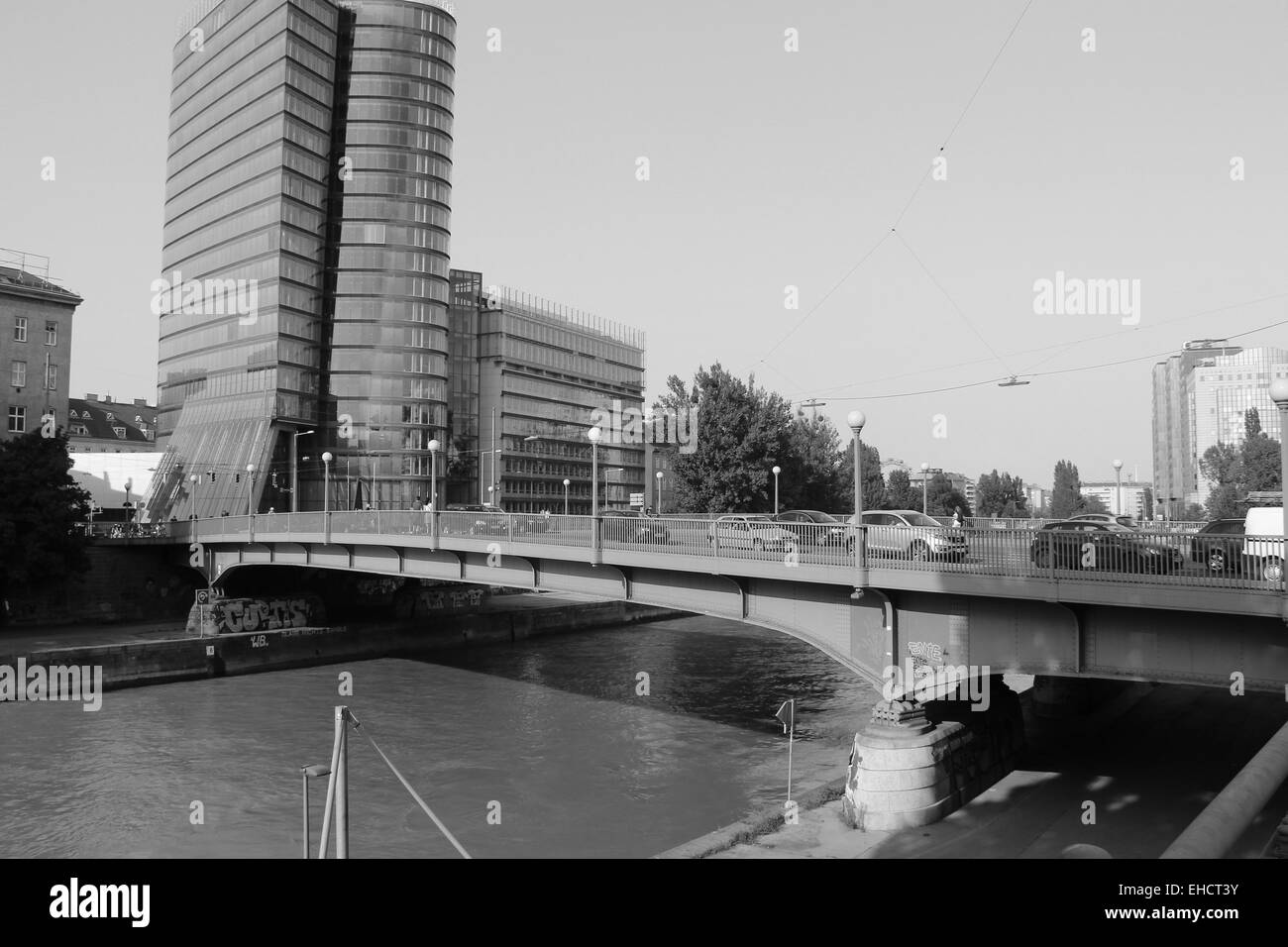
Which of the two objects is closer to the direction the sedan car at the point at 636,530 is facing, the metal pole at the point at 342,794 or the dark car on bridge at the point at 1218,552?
the dark car on bridge

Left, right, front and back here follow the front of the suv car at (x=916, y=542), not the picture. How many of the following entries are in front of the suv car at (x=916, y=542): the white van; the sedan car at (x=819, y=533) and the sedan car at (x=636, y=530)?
1

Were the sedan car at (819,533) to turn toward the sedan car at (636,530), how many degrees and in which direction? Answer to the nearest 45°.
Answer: approximately 180°

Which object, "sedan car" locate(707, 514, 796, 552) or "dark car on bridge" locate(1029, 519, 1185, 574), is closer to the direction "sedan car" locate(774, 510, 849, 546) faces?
the dark car on bridge

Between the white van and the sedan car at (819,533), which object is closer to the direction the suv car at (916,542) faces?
the white van

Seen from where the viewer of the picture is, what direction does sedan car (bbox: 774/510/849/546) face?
facing the viewer and to the right of the viewer

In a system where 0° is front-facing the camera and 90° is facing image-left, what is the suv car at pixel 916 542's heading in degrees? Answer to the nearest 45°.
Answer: approximately 315°

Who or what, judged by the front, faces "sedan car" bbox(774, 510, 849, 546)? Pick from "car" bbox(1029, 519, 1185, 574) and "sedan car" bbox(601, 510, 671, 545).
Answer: "sedan car" bbox(601, 510, 671, 545)

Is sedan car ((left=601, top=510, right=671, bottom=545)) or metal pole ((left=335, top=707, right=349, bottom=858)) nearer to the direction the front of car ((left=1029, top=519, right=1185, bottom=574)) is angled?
the metal pole

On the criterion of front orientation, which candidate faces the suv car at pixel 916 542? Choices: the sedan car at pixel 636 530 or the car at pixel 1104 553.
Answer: the sedan car at pixel 636 530

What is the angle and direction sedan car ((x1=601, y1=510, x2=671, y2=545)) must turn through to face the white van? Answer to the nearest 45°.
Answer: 0° — it already faces it
